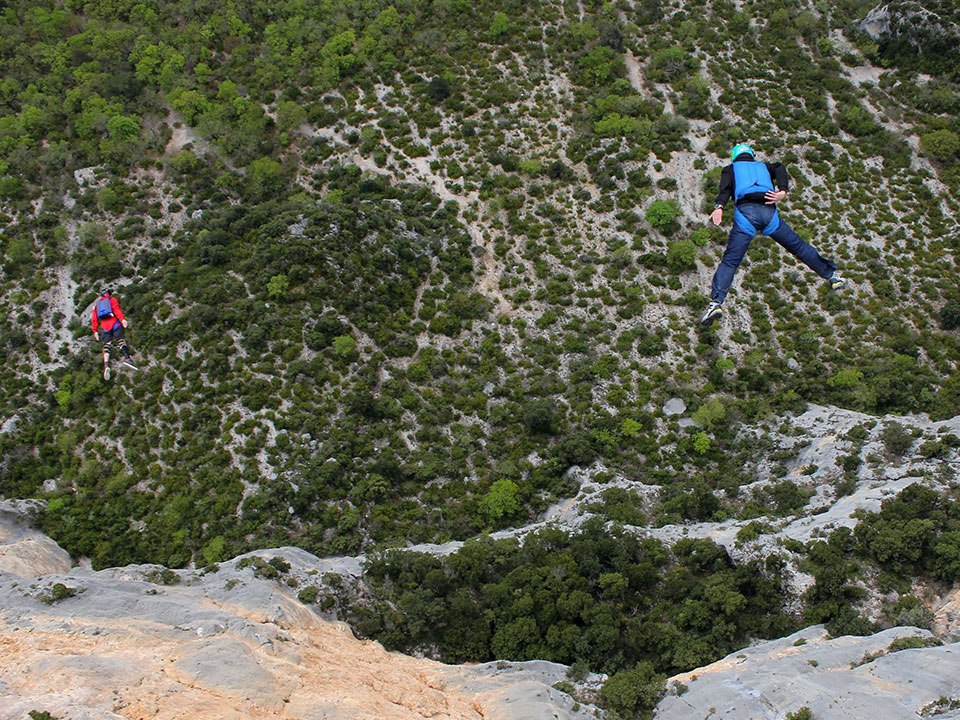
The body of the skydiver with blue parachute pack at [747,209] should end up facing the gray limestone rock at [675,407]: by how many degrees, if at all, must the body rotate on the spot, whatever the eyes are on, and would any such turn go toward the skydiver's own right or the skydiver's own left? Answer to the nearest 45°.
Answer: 0° — they already face it

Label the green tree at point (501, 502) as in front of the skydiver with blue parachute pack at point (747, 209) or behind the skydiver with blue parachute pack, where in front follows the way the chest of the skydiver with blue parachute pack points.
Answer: in front

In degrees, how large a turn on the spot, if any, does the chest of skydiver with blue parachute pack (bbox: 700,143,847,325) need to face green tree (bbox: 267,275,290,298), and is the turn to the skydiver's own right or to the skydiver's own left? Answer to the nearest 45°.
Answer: approximately 45° to the skydiver's own left

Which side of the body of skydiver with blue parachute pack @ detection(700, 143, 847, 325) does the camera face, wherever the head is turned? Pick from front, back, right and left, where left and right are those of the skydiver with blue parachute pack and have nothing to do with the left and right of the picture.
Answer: back
